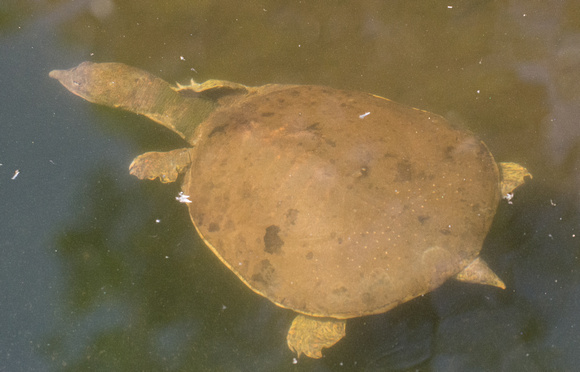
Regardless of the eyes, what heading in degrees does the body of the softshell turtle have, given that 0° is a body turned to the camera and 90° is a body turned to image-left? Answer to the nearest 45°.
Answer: approximately 135°

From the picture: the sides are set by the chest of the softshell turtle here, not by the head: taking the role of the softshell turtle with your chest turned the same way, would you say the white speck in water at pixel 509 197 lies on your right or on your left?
on your right
